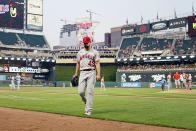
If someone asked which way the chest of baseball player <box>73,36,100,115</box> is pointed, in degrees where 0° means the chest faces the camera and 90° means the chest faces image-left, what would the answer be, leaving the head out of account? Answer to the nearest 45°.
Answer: approximately 0°
